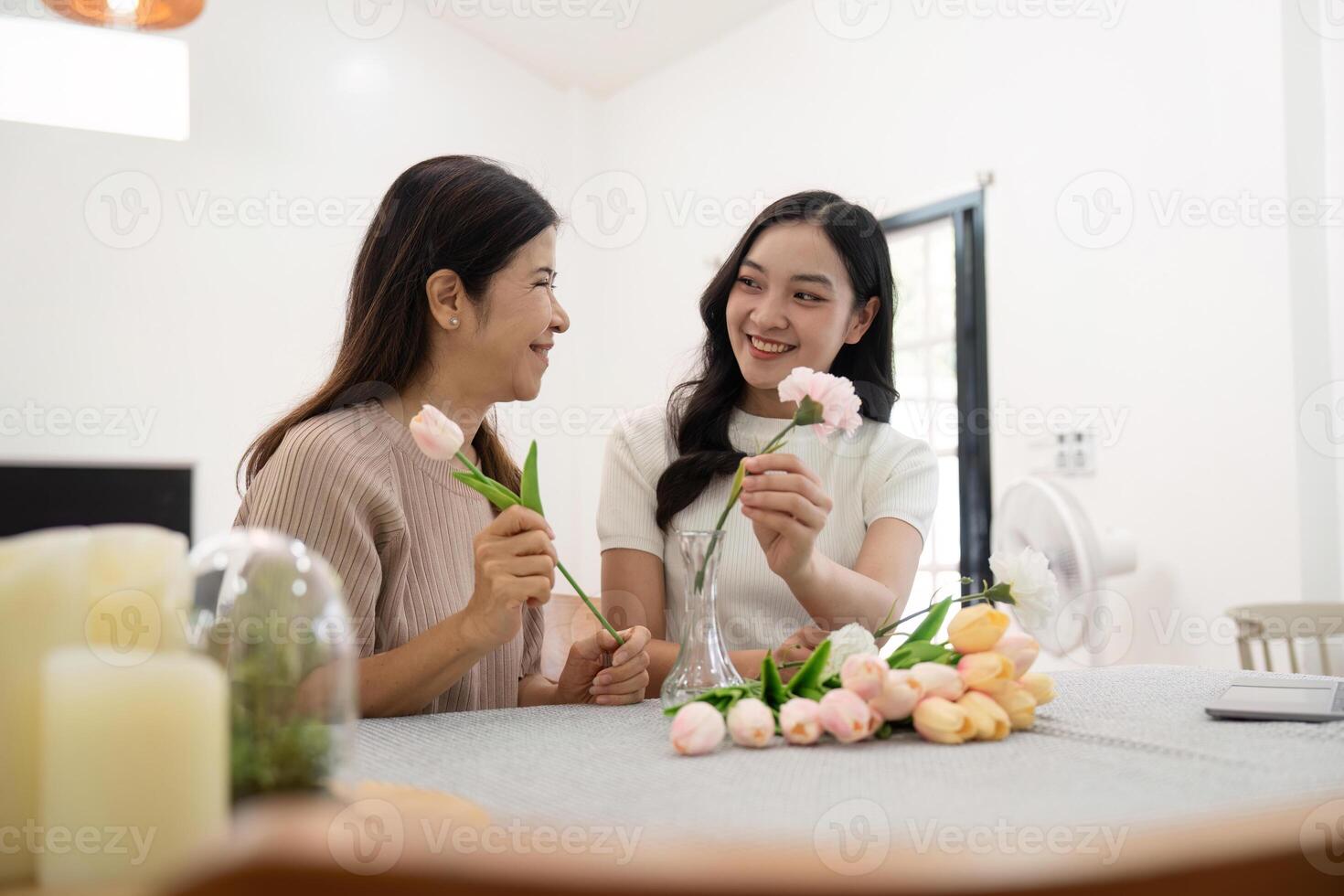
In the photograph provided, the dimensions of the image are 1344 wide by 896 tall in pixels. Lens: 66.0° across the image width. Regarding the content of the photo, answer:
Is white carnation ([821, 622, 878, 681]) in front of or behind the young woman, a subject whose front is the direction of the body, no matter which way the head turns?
in front

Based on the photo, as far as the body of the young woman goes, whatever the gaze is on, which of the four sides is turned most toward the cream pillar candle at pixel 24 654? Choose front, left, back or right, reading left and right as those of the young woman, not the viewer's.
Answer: front

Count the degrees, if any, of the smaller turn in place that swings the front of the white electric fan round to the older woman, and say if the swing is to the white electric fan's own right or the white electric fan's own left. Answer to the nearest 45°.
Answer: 0° — it already faces them

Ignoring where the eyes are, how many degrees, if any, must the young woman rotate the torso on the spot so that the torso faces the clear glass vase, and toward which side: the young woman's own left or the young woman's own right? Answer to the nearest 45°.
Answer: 0° — they already face it

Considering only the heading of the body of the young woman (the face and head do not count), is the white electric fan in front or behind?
behind

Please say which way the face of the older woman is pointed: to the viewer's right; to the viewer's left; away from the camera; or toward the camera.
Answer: to the viewer's right

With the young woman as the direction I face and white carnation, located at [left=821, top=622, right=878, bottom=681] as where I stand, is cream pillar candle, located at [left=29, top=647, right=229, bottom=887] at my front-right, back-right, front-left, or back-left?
back-left

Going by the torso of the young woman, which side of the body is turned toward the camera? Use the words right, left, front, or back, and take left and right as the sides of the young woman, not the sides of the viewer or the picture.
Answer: front

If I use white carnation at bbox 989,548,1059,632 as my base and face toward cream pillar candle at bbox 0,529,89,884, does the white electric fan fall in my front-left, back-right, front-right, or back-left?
back-right

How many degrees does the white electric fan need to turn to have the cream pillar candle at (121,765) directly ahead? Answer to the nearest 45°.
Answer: approximately 45° to its left

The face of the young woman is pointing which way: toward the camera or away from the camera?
toward the camera

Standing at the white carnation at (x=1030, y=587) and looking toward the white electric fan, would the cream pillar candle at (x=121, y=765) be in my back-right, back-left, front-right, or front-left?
back-left

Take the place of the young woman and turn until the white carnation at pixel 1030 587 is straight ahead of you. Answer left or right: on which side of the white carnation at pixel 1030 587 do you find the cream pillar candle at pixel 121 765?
right

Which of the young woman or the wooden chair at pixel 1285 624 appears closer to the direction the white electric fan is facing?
the young woman

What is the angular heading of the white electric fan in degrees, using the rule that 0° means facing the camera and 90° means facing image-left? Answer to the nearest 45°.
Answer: approximately 45°

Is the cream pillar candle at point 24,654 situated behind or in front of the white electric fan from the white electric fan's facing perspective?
in front

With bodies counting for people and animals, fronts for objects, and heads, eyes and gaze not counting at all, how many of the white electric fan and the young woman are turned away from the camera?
0
